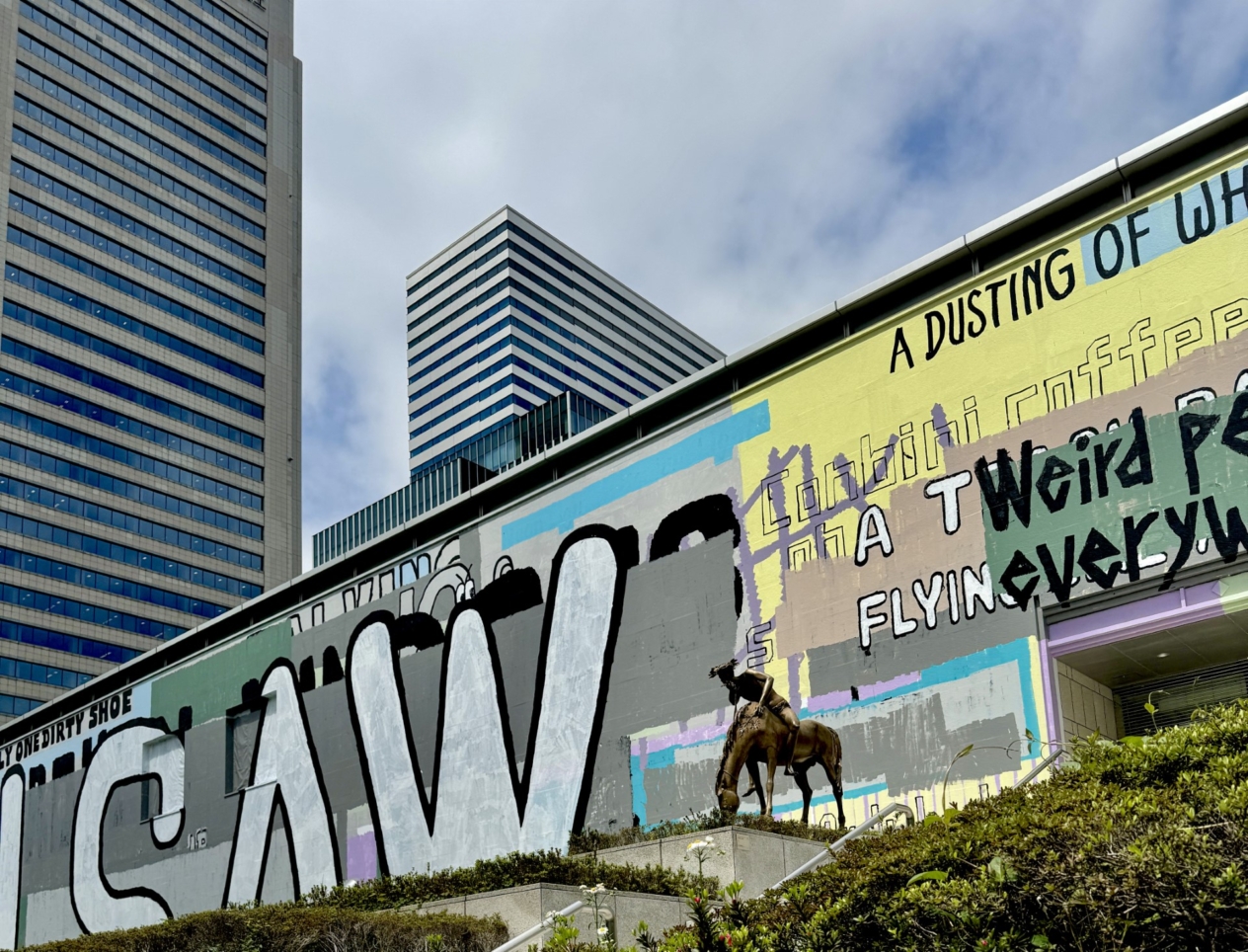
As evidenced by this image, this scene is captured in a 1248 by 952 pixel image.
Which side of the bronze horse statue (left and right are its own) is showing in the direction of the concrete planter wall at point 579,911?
front

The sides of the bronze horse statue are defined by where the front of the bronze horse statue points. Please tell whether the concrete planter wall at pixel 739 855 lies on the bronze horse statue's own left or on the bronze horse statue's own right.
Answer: on the bronze horse statue's own left

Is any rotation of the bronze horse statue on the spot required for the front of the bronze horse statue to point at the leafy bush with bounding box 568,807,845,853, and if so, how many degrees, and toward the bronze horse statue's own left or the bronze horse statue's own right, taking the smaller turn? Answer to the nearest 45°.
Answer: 0° — it already faces it

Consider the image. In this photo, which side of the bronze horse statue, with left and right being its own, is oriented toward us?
left

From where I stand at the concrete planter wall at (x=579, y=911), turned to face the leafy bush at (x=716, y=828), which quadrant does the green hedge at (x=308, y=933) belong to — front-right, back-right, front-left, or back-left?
back-left

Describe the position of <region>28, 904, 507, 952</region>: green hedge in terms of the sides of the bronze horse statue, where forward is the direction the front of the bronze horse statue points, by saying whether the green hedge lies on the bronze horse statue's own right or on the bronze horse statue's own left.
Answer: on the bronze horse statue's own left

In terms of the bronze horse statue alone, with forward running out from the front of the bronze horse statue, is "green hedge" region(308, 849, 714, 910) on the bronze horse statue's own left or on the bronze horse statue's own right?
on the bronze horse statue's own left

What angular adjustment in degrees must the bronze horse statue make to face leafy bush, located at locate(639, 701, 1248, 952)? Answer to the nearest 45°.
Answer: approximately 90° to its left

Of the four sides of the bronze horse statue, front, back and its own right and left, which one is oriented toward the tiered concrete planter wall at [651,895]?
left
